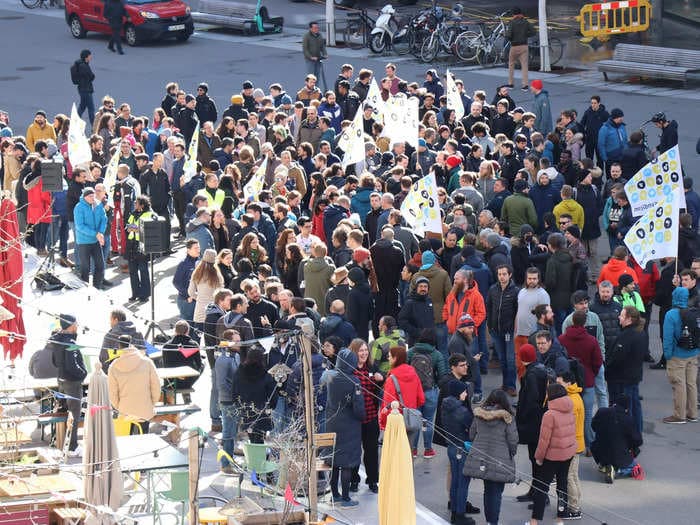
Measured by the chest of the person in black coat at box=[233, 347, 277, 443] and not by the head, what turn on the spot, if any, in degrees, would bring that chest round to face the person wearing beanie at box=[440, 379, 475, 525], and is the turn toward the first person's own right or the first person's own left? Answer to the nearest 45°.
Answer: approximately 135° to the first person's own right

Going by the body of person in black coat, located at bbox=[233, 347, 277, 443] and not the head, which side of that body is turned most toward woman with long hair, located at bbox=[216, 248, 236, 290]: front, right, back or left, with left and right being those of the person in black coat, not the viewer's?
front

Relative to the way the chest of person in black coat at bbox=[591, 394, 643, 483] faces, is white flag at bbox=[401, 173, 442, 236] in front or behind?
in front

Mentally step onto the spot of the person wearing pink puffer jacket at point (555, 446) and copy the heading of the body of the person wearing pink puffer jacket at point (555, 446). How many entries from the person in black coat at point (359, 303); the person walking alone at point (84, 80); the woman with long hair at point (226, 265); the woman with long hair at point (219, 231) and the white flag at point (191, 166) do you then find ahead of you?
5

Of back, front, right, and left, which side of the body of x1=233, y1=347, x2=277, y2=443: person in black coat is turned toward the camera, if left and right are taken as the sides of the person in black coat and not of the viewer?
back

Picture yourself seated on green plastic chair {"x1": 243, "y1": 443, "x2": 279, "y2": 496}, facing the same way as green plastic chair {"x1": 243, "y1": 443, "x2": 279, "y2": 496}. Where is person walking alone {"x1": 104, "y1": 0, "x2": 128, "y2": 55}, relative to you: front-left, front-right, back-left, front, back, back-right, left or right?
back-left

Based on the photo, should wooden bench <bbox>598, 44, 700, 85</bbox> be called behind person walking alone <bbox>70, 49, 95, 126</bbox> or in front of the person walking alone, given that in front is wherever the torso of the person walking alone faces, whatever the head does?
in front

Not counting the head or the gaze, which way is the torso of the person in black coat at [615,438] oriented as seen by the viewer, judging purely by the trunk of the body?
away from the camera
